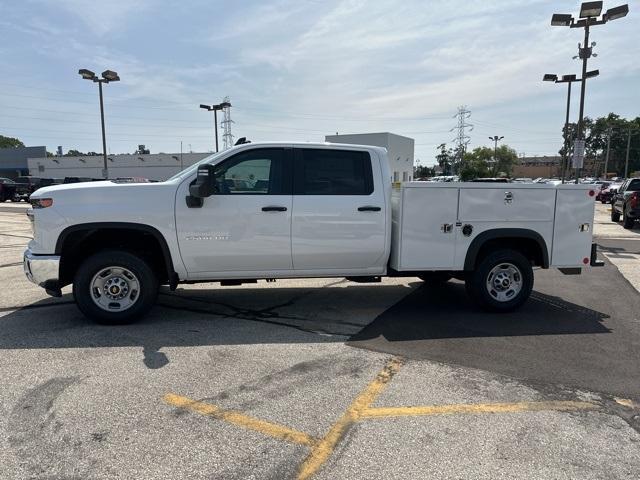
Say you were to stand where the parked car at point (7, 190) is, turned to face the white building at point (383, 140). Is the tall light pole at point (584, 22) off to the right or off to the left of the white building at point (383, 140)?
right

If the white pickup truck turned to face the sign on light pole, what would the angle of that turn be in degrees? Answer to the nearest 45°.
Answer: approximately 135° to its right

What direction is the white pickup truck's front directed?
to the viewer's left

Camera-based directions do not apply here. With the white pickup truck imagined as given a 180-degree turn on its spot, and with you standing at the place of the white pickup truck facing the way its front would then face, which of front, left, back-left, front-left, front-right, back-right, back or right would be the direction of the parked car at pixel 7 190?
back-left

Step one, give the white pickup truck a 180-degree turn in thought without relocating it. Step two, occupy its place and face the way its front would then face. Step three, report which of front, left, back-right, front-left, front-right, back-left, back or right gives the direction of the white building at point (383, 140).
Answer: left

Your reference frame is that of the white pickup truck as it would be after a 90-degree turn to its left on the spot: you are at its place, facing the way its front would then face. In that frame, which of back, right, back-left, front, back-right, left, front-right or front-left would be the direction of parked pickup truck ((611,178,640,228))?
back-left
